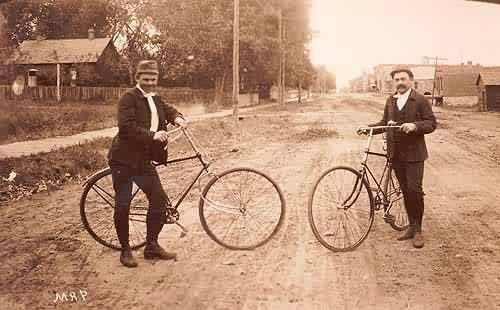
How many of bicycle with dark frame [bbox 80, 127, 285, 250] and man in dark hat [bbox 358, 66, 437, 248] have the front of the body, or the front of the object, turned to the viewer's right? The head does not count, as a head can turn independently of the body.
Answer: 1

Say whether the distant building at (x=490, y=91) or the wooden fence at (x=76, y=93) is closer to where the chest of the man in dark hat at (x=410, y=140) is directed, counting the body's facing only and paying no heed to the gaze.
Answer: the wooden fence

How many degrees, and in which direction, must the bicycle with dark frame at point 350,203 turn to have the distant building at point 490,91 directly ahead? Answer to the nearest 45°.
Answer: approximately 135° to its right

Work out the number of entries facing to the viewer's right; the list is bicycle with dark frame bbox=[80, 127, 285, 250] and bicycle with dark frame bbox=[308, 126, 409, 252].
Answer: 1

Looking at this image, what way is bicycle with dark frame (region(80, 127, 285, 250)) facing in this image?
to the viewer's right

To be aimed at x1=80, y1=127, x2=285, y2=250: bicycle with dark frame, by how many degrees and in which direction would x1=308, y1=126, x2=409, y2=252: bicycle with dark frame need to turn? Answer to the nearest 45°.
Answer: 0° — it already faces it

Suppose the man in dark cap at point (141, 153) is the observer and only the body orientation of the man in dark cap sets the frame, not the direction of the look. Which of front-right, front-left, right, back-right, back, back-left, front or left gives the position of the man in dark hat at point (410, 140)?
front-left

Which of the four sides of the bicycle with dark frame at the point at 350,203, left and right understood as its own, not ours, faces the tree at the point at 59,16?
right

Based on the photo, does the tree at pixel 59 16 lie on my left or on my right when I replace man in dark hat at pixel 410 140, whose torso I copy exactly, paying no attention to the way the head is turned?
on my right
